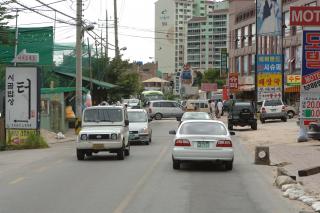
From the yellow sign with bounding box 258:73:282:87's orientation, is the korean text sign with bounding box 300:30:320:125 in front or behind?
in front

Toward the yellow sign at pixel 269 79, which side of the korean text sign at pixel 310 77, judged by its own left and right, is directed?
back

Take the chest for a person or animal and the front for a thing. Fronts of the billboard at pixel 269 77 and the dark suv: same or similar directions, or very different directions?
very different directions

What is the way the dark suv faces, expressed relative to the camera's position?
facing away from the viewer

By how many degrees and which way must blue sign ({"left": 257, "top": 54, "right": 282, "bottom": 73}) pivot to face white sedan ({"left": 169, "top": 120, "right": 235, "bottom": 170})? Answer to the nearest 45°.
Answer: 0° — it already faces it

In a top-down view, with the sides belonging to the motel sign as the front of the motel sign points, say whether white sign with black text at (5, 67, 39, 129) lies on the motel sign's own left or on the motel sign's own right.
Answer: on the motel sign's own right

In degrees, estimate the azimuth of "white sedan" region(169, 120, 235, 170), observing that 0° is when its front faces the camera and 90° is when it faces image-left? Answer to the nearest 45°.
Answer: approximately 180°
